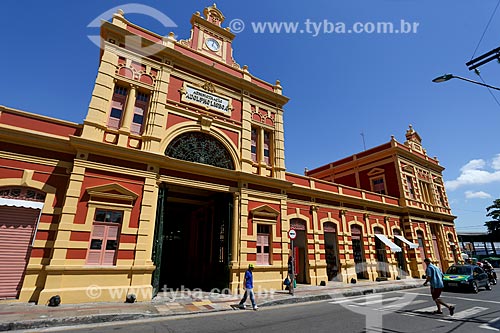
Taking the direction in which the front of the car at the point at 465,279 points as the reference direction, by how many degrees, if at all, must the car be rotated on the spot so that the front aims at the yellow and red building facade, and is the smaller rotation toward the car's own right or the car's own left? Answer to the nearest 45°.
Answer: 0° — it already faces it

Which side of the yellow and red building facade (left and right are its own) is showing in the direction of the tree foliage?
left

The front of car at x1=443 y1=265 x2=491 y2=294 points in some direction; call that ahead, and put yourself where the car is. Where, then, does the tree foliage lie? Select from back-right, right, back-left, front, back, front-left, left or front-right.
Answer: back-right

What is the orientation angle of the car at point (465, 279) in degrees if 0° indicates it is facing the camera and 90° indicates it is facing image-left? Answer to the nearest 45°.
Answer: approximately 45°

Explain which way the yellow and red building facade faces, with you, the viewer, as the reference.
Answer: facing the viewer and to the right of the viewer

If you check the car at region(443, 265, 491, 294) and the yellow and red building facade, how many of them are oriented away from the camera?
0

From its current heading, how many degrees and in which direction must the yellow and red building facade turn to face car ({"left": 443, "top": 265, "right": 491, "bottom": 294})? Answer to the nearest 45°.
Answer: approximately 45° to its left

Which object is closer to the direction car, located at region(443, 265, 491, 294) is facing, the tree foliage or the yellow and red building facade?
the yellow and red building facade
